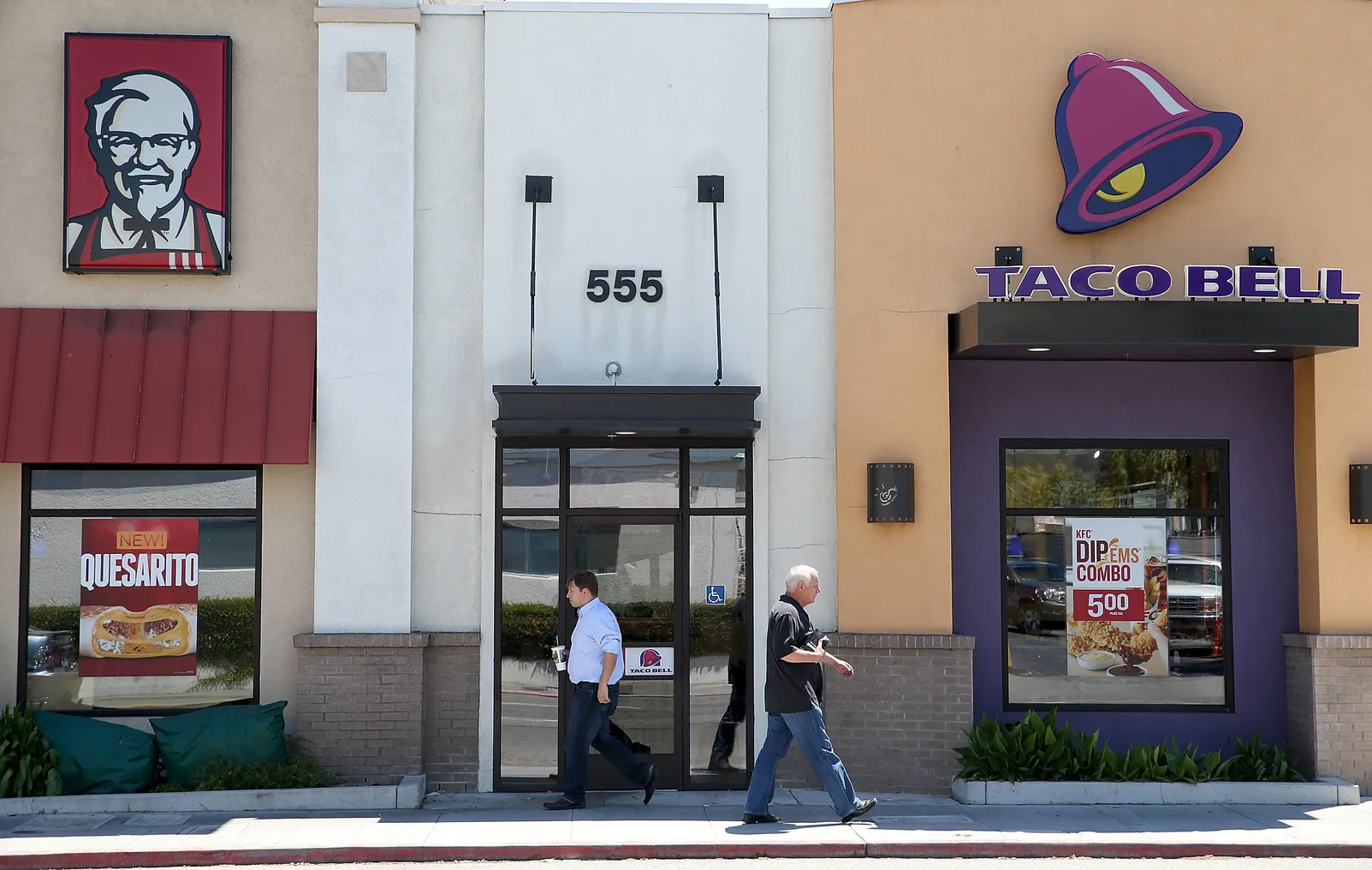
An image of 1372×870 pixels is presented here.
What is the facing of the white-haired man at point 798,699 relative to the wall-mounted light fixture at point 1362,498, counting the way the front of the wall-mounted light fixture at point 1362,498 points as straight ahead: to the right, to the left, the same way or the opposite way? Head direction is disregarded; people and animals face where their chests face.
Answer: to the left

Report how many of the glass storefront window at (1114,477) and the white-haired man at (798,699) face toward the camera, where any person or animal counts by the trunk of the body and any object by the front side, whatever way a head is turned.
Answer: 1

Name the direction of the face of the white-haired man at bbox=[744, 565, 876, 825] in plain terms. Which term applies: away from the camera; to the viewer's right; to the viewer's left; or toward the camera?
to the viewer's right
